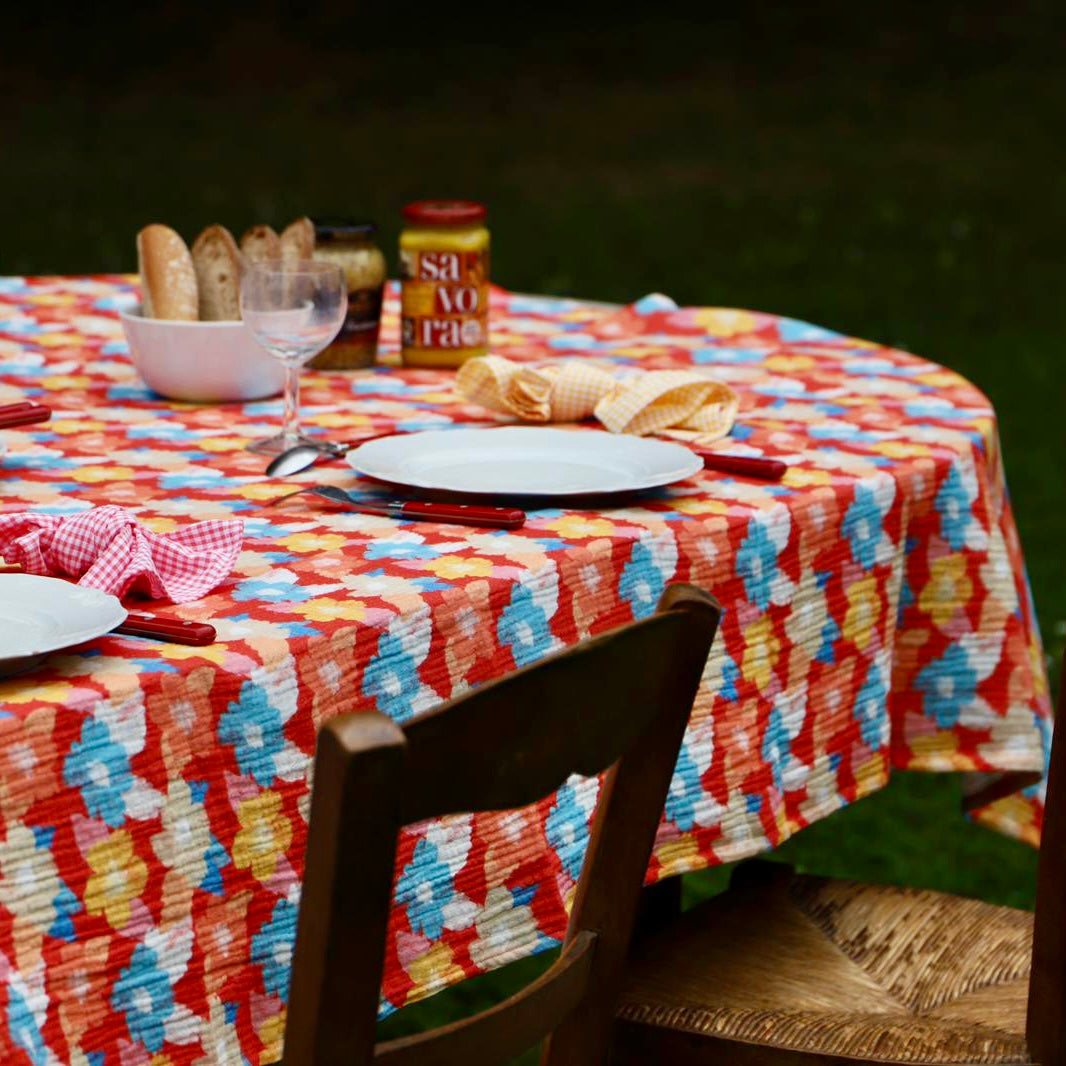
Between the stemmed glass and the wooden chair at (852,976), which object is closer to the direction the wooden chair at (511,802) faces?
the stemmed glass

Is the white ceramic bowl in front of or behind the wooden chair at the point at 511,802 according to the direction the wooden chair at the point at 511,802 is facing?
in front

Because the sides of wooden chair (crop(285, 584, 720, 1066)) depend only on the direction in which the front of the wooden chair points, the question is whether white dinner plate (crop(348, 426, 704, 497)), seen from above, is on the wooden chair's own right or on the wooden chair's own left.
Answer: on the wooden chair's own right

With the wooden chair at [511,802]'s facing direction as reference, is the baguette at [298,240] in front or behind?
in front

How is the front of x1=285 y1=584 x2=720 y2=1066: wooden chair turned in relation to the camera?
facing away from the viewer and to the left of the viewer

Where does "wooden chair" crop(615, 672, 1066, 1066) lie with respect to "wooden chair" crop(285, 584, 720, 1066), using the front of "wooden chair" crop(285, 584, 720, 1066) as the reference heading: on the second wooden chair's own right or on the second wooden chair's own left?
on the second wooden chair's own right

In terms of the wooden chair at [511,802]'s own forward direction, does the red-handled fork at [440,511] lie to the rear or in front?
in front
